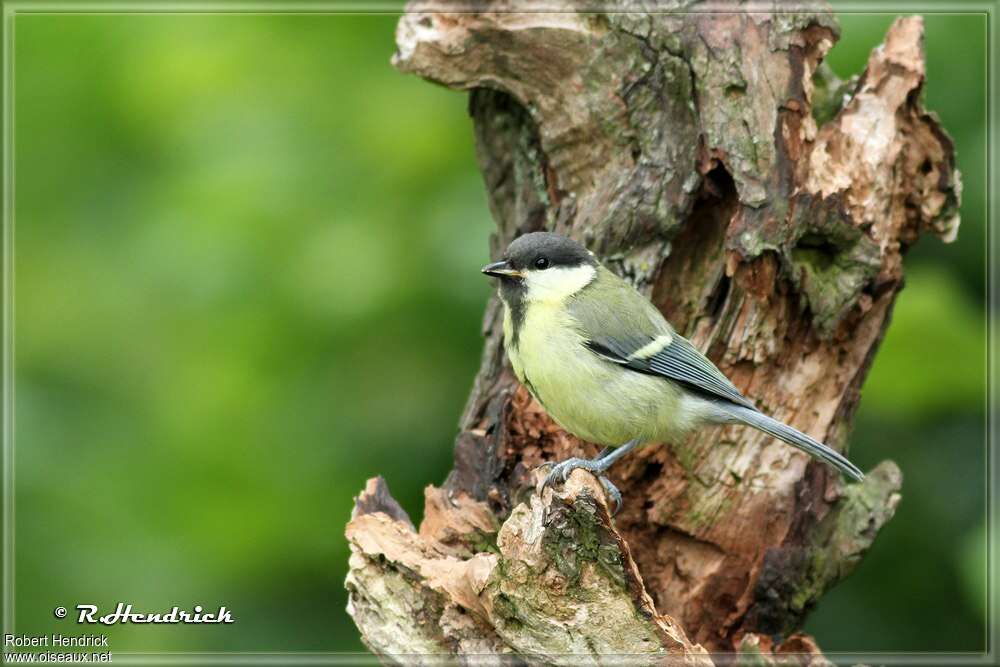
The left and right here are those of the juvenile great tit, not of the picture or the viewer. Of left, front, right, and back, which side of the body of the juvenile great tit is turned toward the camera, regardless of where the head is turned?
left
